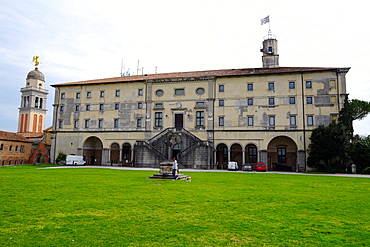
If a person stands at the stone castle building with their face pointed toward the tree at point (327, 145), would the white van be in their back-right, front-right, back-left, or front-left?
back-right

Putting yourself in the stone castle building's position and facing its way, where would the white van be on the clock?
The white van is roughly at 3 o'clock from the stone castle building.

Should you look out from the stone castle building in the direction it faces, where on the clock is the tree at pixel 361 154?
The tree is roughly at 10 o'clock from the stone castle building.

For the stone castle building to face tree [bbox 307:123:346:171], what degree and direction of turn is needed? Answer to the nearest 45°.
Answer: approximately 45° to its left

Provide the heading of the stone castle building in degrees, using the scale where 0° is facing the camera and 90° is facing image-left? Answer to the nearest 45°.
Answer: approximately 0°
